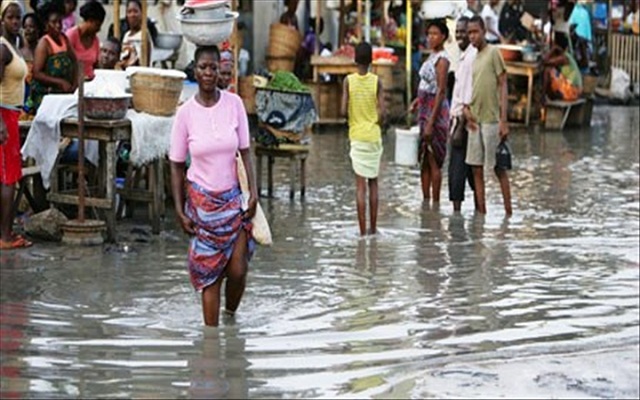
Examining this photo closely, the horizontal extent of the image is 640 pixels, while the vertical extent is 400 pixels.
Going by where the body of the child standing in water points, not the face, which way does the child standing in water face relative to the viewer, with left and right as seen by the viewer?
facing away from the viewer

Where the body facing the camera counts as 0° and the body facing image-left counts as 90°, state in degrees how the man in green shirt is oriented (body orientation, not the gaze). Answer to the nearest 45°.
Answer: approximately 45°

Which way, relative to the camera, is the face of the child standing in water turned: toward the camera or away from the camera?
away from the camera

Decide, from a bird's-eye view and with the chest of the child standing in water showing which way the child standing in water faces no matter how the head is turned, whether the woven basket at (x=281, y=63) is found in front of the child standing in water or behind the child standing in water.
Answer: in front

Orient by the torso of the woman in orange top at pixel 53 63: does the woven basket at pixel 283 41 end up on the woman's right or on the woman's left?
on the woman's left

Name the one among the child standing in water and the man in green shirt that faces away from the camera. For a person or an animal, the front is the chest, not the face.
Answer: the child standing in water

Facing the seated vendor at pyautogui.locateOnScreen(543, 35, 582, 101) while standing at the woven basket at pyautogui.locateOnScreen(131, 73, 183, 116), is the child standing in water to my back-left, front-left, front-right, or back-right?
front-right

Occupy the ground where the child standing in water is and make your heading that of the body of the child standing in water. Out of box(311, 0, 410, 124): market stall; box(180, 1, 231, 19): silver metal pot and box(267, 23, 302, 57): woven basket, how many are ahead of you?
2

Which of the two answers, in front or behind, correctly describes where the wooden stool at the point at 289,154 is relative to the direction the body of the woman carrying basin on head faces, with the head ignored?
behind

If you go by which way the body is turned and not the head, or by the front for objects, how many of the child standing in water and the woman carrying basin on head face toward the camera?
1

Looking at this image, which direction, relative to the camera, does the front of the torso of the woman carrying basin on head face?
toward the camera

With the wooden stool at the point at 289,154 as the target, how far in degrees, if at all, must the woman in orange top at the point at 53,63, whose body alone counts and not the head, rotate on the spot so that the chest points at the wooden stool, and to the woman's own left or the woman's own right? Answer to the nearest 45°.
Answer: approximately 90° to the woman's own left

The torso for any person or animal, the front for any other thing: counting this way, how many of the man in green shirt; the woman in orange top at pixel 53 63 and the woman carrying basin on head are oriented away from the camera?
0
